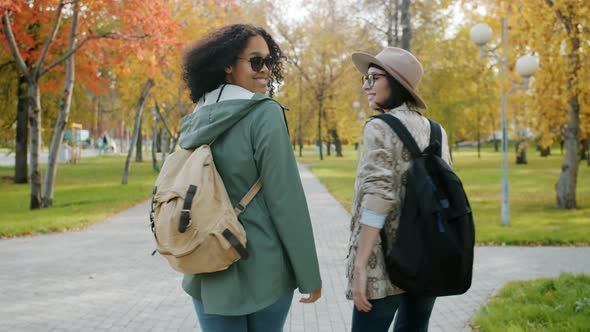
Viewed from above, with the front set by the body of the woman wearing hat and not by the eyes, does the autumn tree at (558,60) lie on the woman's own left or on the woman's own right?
on the woman's own right

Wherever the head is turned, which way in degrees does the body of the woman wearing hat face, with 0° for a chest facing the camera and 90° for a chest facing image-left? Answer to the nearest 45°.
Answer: approximately 135°

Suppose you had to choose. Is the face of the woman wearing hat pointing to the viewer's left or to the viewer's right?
to the viewer's left

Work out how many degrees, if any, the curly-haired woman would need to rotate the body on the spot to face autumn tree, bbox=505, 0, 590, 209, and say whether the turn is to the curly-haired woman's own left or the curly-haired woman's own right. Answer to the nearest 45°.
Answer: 0° — they already face it

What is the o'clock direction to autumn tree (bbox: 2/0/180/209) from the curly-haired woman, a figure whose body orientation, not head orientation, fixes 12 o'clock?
The autumn tree is roughly at 10 o'clock from the curly-haired woman.

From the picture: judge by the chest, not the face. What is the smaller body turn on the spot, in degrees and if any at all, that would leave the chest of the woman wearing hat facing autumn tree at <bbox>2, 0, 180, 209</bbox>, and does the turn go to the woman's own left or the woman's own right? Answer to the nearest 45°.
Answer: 0° — they already face it

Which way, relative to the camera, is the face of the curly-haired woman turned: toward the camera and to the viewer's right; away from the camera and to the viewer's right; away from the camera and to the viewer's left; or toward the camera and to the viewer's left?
toward the camera and to the viewer's right

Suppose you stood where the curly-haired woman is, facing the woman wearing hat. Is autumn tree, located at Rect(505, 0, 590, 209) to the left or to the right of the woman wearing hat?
left

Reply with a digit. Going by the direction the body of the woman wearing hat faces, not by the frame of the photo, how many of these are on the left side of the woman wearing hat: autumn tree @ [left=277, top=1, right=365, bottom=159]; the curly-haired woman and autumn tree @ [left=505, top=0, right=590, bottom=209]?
1

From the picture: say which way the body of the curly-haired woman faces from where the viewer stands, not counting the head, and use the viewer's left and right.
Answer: facing away from the viewer and to the right of the viewer

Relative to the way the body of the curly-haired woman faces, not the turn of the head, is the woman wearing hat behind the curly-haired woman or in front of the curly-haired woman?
in front

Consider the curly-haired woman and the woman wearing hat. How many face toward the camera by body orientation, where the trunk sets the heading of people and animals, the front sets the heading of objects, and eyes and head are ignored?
0

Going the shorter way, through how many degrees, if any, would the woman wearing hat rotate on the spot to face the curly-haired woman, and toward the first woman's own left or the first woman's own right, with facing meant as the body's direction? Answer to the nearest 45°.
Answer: approximately 90° to the first woman's own left
